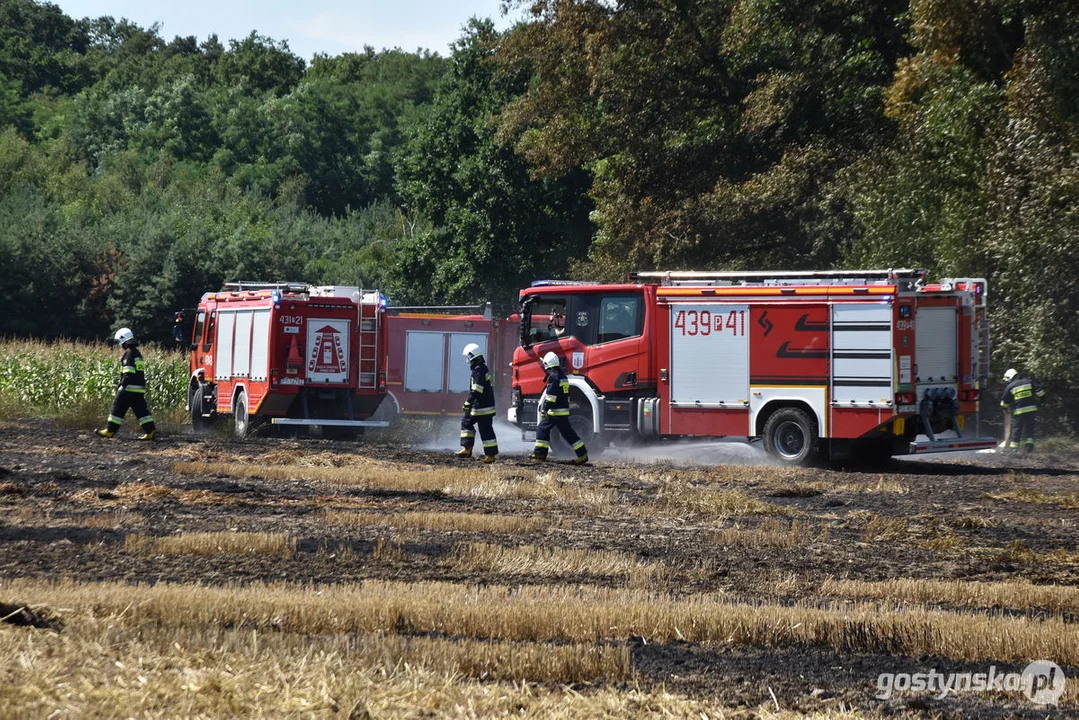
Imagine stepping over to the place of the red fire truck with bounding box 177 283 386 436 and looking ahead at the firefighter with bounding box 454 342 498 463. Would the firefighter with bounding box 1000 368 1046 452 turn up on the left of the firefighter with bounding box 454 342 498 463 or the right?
left

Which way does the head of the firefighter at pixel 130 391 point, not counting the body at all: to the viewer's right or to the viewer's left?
to the viewer's left

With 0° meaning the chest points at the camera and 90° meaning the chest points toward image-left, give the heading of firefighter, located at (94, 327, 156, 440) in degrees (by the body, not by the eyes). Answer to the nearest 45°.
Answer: approximately 90°

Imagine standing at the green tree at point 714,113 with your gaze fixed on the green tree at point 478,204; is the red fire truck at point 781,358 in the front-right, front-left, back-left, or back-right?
back-left

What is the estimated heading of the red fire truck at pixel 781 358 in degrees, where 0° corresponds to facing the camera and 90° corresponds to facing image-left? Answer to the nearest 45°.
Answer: approximately 135°

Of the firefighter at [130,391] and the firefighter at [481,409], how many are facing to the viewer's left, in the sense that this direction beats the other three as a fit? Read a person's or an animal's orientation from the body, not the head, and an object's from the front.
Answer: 2

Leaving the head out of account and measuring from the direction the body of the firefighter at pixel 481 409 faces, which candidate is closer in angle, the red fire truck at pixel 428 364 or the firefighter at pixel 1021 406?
the red fire truck

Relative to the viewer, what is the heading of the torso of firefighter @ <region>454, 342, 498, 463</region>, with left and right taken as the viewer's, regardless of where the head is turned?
facing to the left of the viewer

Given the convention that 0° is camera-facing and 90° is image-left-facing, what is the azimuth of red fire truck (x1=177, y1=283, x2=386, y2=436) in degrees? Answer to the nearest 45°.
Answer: approximately 135°

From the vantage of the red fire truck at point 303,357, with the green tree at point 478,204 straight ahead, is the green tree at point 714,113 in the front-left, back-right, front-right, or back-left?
front-right
